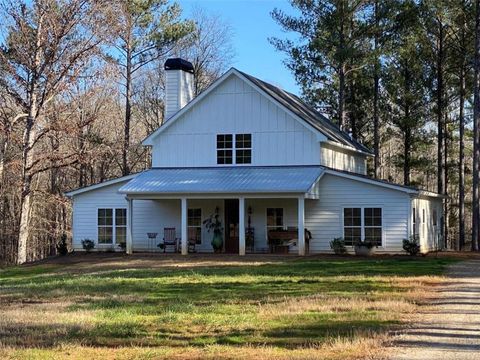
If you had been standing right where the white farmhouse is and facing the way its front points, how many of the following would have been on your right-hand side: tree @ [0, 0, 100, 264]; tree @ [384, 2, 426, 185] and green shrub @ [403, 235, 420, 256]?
1

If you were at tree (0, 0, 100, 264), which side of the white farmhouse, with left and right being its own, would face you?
right

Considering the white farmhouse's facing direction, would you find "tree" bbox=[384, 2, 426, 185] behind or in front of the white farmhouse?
behind

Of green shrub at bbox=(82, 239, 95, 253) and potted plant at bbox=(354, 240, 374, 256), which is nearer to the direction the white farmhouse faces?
the potted plant

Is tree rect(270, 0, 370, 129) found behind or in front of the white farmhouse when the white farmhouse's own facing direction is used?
behind

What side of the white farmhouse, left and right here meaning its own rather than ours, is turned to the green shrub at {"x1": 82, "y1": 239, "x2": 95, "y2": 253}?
right

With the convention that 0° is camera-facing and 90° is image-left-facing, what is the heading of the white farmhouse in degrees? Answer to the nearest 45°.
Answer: approximately 0°

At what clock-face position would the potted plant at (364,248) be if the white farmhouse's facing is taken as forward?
The potted plant is roughly at 10 o'clock from the white farmhouse.
